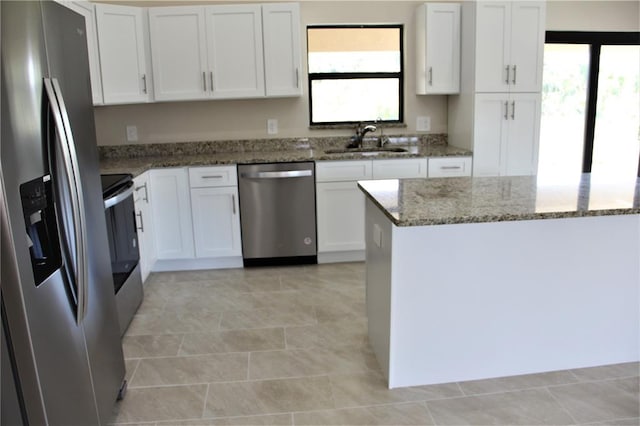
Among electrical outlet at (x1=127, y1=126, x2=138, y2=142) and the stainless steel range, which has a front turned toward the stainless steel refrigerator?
the electrical outlet

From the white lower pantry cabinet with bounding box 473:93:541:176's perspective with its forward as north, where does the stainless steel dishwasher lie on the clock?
The stainless steel dishwasher is roughly at 2 o'clock from the white lower pantry cabinet.

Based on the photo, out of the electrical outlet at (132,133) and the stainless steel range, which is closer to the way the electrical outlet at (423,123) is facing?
the stainless steel range

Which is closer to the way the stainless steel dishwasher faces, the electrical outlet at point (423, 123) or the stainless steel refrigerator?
the stainless steel refrigerator

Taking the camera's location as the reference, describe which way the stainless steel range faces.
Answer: facing to the right of the viewer

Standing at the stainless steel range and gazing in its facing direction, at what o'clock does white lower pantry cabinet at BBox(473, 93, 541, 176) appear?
The white lower pantry cabinet is roughly at 12 o'clock from the stainless steel range.

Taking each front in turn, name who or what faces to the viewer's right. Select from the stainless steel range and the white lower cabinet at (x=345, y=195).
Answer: the stainless steel range

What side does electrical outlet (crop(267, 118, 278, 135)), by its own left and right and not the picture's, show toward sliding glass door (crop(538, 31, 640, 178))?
left

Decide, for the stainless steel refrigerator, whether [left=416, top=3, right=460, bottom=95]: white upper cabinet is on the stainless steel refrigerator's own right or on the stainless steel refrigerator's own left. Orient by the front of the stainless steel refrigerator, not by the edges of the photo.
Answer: on the stainless steel refrigerator's own left

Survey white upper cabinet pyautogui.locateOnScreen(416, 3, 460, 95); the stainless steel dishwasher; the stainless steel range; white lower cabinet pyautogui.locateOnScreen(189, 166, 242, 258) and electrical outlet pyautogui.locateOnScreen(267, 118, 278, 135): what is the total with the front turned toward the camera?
4

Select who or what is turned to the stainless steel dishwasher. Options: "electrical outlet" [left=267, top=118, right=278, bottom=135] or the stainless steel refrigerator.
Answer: the electrical outlet

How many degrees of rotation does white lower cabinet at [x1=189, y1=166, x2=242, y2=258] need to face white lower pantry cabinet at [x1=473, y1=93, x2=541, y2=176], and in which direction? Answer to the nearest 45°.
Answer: approximately 90° to its left

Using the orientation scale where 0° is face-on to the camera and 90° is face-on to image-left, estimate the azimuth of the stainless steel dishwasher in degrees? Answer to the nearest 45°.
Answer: approximately 0°

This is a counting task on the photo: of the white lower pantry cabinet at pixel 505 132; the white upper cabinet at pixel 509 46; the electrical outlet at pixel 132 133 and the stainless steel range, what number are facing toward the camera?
3
